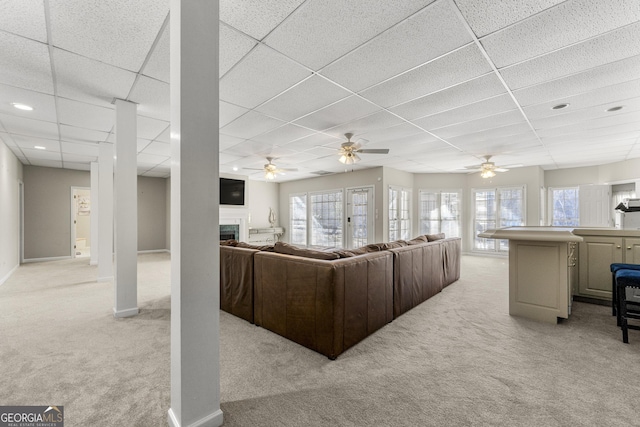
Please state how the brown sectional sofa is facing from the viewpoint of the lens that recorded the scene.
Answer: facing away from the viewer and to the left of the viewer

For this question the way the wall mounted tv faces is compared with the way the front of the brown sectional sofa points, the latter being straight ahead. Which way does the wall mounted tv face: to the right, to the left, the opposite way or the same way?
the opposite way

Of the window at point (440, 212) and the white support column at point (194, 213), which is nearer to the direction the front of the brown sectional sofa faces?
the window

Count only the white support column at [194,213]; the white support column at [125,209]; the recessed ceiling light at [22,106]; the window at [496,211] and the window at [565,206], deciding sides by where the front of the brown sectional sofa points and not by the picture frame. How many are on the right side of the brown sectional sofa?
2

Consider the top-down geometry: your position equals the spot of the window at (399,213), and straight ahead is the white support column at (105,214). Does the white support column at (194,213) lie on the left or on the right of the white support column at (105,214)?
left

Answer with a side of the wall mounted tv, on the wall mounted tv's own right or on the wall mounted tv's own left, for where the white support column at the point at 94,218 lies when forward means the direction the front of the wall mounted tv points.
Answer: on the wall mounted tv's own right

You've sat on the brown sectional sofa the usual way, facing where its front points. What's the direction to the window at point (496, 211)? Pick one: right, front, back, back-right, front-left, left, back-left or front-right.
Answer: right

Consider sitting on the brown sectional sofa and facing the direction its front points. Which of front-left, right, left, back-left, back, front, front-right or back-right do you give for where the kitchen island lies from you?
back-right

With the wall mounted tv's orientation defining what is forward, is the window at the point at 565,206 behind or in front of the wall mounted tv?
in front

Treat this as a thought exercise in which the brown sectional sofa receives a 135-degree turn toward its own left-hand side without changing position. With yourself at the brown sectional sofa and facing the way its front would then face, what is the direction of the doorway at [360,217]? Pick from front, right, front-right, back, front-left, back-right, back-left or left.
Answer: back

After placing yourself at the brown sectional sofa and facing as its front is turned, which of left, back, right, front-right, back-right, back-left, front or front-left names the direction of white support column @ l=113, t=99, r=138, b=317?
front-left

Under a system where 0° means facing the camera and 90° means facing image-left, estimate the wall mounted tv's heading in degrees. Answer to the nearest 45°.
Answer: approximately 315°

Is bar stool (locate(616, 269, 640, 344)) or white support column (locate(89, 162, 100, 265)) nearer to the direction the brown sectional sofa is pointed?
the white support column

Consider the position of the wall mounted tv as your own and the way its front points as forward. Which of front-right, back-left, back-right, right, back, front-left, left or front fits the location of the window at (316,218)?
front-left
